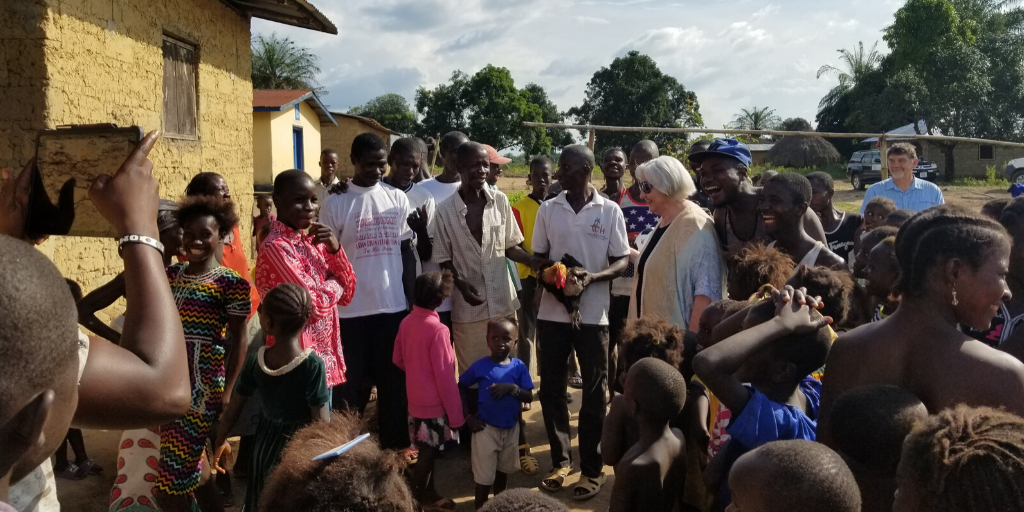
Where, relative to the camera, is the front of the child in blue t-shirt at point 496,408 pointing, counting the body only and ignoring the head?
toward the camera

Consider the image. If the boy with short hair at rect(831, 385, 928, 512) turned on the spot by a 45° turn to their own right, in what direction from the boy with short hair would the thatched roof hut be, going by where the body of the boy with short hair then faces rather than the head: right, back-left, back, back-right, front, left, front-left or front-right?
front-left

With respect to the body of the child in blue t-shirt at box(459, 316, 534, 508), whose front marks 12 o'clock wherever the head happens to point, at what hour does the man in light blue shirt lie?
The man in light blue shirt is roughly at 8 o'clock from the child in blue t-shirt.

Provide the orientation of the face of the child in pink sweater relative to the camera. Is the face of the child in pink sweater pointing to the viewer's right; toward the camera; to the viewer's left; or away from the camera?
away from the camera

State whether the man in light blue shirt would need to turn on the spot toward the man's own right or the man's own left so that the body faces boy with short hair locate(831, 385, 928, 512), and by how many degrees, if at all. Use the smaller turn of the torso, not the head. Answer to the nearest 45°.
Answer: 0° — they already face them

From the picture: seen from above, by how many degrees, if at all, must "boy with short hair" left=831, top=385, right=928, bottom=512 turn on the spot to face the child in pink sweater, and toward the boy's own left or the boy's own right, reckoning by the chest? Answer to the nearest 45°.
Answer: approximately 45° to the boy's own left

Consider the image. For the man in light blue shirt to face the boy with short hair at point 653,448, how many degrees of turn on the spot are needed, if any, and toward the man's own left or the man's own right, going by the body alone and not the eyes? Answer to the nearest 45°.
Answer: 0° — they already face them

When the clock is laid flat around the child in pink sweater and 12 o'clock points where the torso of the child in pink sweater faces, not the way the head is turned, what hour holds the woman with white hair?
The woman with white hair is roughly at 2 o'clock from the child in pink sweater.

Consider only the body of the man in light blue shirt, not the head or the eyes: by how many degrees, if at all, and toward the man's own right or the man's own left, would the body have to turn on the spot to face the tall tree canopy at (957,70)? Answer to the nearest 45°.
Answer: approximately 180°

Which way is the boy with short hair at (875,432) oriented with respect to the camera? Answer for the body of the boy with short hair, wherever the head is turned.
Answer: away from the camera

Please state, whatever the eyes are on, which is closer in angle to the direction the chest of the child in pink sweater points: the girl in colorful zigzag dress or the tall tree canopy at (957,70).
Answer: the tall tree canopy

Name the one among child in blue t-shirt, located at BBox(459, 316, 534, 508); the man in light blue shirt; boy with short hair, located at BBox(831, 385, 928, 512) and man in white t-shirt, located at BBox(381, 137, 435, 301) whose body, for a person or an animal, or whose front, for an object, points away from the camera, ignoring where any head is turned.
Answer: the boy with short hair
